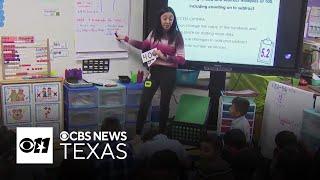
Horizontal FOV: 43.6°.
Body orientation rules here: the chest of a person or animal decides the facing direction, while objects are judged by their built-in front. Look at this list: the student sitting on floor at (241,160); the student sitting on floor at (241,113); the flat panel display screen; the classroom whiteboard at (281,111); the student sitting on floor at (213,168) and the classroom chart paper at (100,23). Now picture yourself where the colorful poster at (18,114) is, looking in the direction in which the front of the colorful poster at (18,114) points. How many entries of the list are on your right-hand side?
0

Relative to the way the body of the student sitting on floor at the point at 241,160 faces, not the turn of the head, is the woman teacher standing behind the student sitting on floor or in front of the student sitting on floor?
in front

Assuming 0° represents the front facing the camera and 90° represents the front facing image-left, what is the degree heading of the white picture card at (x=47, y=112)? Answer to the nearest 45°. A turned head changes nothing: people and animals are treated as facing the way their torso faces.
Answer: approximately 0°

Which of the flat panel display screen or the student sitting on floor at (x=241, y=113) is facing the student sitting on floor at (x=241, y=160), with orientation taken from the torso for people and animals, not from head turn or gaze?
the flat panel display screen

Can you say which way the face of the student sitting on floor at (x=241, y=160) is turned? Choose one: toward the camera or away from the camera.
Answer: away from the camera

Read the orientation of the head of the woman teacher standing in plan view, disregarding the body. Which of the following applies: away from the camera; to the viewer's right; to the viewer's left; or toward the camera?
toward the camera

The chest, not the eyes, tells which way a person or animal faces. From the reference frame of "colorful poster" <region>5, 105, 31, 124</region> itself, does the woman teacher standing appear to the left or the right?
on its left

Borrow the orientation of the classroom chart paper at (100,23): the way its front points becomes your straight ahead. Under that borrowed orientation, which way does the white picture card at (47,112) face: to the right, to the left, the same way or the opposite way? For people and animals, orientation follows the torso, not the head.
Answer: the same way

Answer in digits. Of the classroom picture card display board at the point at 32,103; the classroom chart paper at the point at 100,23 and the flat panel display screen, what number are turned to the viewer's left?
0

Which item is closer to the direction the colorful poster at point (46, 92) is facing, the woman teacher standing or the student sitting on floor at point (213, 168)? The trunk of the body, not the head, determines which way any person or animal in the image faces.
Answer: the student sitting on floor

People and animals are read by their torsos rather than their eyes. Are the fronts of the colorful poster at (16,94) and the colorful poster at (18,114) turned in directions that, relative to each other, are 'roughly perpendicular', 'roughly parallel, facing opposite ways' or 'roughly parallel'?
roughly parallel

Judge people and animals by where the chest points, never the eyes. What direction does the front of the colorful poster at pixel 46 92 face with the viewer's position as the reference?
facing the viewer

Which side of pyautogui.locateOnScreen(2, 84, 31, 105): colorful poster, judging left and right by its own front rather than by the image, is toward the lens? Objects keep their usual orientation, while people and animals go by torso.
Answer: front

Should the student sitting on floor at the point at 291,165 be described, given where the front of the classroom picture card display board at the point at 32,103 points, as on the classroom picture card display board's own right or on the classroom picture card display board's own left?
on the classroom picture card display board's own left

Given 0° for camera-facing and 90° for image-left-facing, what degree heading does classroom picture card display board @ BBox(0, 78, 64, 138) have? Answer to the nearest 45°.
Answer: approximately 0°

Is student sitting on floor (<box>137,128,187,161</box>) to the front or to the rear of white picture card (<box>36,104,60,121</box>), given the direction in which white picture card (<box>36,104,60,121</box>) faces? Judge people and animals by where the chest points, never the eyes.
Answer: to the front
